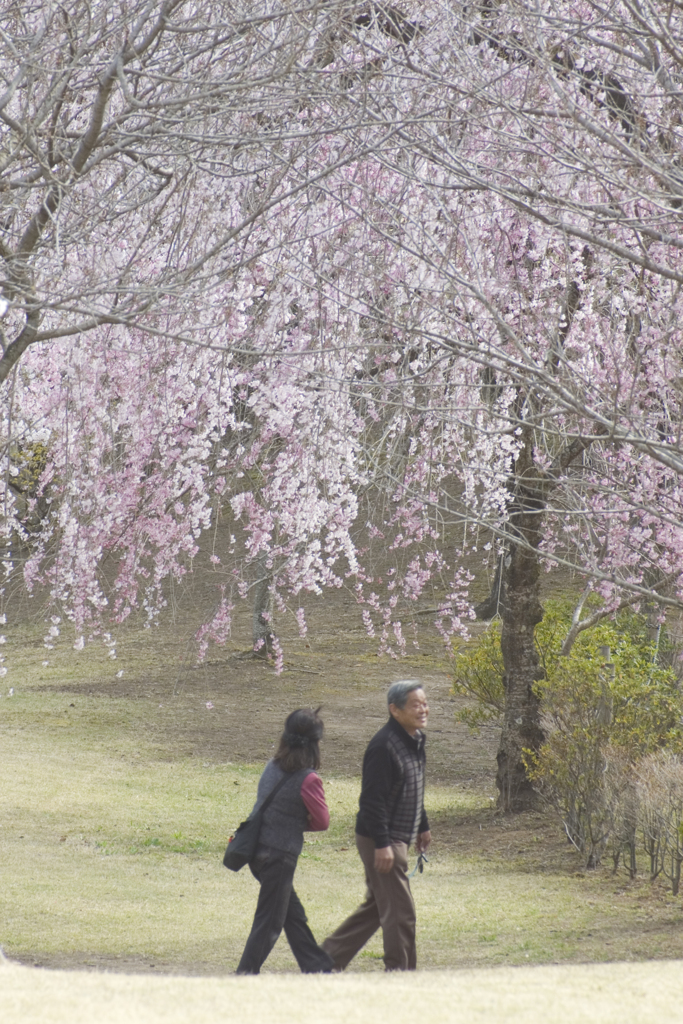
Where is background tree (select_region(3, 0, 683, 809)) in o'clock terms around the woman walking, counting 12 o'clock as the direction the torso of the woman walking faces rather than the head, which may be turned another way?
The background tree is roughly at 11 o'clock from the woman walking.

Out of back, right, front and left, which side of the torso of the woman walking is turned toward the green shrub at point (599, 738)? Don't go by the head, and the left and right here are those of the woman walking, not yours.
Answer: front

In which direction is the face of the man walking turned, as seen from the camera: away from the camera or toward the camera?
toward the camera

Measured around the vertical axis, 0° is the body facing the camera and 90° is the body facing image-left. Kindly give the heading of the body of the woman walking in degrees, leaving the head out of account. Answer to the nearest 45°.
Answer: approximately 225°

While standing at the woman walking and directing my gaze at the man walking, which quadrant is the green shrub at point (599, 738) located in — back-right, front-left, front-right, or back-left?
front-left
